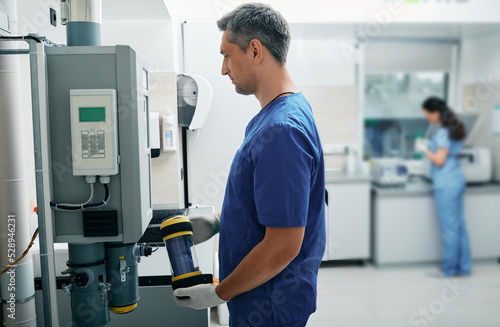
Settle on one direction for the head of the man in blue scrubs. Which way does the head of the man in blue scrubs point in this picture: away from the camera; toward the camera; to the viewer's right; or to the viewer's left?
to the viewer's left

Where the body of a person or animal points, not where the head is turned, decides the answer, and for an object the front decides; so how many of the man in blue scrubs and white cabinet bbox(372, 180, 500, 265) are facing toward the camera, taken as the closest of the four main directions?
1

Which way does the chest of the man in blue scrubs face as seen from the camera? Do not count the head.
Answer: to the viewer's left

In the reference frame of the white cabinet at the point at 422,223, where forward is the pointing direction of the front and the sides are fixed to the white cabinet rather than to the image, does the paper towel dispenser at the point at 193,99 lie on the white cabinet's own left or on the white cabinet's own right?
on the white cabinet's own right

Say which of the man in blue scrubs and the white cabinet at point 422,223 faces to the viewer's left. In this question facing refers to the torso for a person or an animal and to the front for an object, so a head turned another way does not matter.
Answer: the man in blue scrubs

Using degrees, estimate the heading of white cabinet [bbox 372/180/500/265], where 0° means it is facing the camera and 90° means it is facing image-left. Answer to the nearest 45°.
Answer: approximately 0°
